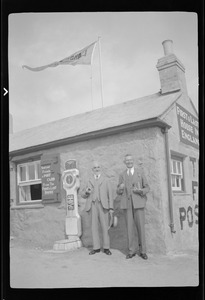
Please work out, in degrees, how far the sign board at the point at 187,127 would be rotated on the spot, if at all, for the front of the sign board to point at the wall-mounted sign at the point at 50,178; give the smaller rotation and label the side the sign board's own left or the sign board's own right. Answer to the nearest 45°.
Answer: approximately 135° to the sign board's own right

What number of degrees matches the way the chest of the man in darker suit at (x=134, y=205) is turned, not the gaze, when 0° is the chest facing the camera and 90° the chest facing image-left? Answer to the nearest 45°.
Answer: approximately 0°

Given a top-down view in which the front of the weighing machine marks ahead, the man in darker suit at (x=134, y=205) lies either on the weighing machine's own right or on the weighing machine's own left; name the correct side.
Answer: on the weighing machine's own left

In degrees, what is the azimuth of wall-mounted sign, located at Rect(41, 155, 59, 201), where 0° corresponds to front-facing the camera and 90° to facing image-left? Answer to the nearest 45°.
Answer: approximately 45°

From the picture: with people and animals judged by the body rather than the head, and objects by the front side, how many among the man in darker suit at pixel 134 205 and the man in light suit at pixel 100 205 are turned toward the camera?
2

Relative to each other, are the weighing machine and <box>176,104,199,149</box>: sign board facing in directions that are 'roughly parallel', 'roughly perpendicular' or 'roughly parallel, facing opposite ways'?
roughly perpendicular
